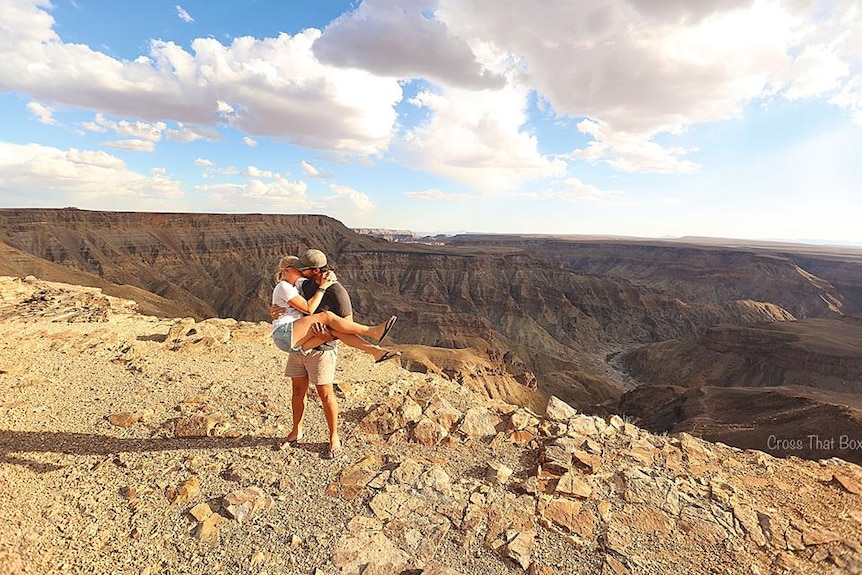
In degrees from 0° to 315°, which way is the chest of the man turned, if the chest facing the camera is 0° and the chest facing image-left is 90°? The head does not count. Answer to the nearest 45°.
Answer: approximately 45°

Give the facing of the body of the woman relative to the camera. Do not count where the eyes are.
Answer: to the viewer's right
